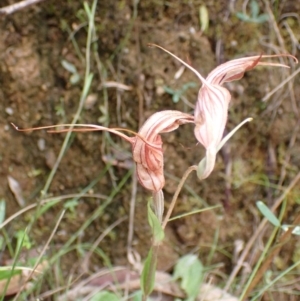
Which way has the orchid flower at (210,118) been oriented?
to the viewer's right

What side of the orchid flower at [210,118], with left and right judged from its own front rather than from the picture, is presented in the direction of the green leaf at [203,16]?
left

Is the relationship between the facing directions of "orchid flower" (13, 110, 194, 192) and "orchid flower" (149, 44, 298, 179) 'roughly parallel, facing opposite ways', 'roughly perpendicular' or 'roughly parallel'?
roughly parallel
